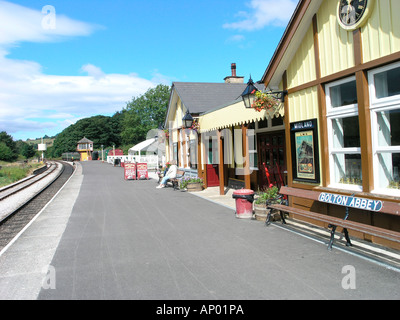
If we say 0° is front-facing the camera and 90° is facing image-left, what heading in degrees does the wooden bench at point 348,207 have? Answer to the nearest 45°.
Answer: approximately 45°

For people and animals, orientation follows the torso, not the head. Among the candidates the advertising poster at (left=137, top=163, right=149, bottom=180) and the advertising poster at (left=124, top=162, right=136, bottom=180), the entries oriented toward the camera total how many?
2

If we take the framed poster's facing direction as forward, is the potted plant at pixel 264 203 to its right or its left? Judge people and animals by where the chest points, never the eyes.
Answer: on its right

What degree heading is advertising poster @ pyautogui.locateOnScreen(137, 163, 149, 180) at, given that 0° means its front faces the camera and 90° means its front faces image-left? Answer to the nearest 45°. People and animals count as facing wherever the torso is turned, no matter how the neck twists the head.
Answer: approximately 0°
